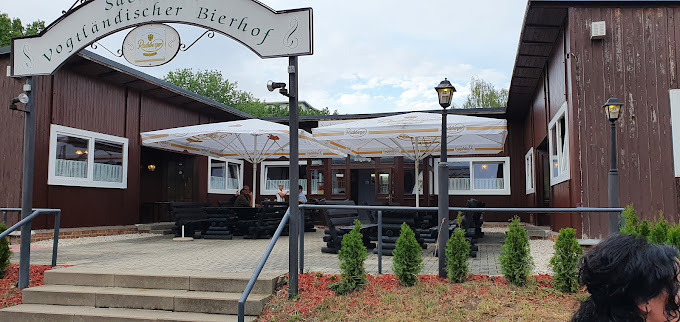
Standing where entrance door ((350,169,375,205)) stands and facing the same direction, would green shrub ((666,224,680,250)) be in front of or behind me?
in front

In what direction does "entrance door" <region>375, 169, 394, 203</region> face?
toward the camera

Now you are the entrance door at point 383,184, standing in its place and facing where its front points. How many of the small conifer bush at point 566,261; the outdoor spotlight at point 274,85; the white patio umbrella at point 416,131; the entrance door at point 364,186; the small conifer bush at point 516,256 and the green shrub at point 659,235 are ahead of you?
5

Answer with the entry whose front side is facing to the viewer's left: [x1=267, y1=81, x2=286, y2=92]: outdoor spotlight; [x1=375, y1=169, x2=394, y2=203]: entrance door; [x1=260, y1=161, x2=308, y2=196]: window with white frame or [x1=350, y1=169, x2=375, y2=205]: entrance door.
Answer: the outdoor spotlight

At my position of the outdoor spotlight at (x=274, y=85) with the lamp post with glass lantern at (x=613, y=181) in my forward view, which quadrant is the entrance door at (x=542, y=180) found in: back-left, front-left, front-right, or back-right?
front-left

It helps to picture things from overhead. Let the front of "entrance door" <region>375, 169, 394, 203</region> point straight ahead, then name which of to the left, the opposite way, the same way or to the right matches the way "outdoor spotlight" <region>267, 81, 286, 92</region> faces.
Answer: to the right

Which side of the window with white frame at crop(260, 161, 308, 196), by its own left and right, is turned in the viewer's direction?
front

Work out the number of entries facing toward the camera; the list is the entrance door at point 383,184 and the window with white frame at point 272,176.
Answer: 2

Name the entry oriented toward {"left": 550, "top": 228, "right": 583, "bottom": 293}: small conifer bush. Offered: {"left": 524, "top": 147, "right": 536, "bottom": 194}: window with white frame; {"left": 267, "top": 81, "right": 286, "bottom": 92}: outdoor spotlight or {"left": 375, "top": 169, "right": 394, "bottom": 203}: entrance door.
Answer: the entrance door

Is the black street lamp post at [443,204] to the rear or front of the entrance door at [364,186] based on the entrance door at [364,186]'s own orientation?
to the front

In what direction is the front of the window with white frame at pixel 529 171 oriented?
to the viewer's left

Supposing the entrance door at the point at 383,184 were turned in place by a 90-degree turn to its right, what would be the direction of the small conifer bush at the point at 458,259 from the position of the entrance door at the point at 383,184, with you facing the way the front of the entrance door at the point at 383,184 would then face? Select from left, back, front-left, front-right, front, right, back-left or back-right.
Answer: left

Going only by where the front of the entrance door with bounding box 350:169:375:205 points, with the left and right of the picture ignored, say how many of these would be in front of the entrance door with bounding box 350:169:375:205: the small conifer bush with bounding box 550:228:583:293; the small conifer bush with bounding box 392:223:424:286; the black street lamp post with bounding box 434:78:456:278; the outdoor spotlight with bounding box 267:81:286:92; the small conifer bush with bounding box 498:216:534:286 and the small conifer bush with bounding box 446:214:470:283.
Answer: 6

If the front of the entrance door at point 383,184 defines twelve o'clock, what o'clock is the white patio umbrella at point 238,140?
The white patio umbrella is roughly at 1 o'clock from the entrance door.

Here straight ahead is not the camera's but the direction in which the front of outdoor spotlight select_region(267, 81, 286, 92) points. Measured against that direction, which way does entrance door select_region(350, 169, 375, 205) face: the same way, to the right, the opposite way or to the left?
to the left

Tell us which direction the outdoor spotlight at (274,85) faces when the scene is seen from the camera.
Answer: facing to the left of the viewer

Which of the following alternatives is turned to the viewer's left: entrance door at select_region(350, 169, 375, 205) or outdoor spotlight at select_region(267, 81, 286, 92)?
the outdoor spotlight

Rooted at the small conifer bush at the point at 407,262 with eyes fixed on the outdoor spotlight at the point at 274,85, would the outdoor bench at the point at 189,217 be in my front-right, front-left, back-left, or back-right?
front-right
